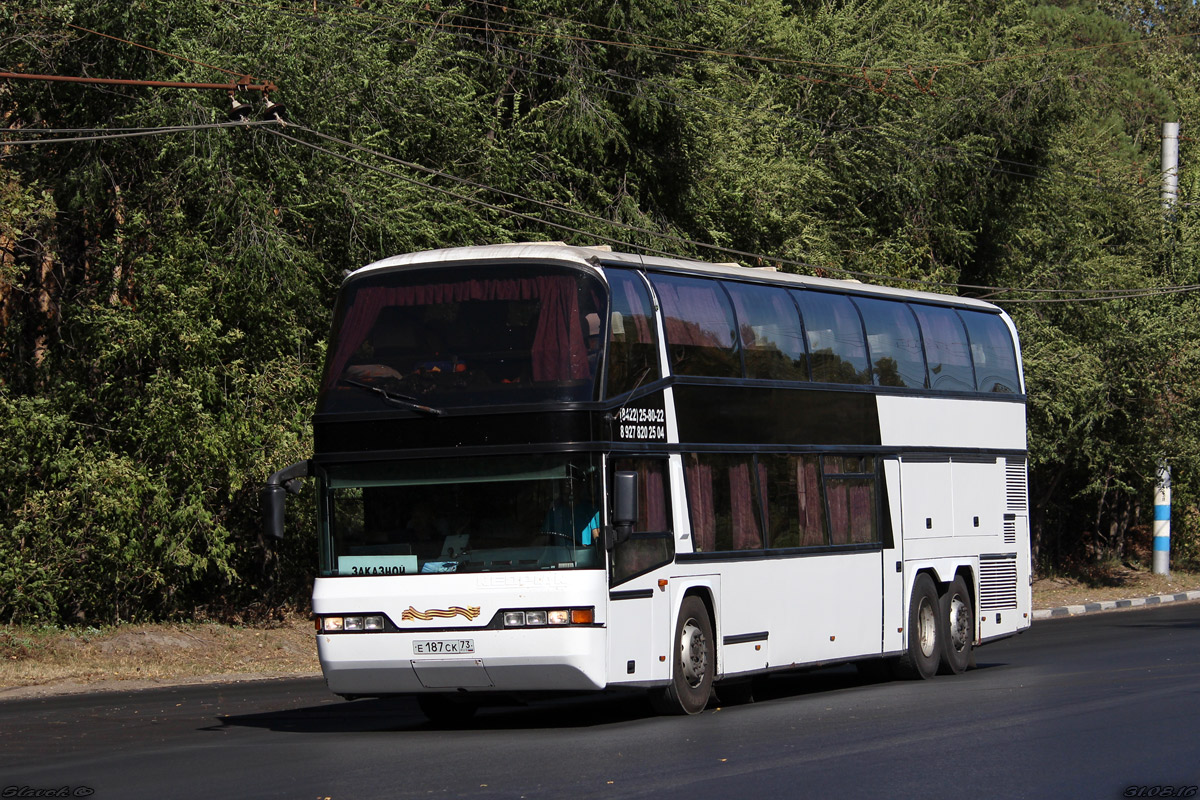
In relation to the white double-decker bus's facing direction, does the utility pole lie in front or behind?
behind

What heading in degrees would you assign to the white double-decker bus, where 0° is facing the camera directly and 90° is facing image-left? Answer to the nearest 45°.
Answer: approximately 45°

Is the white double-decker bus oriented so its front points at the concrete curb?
no
